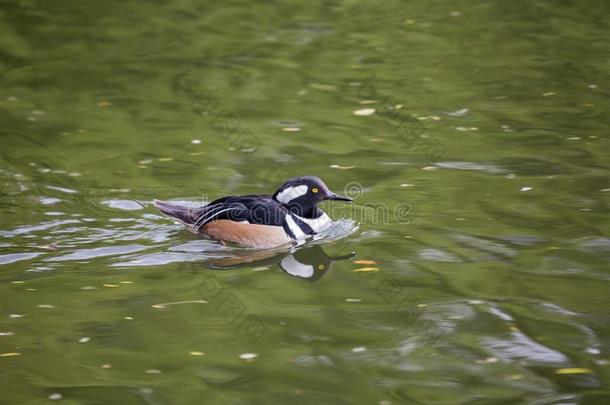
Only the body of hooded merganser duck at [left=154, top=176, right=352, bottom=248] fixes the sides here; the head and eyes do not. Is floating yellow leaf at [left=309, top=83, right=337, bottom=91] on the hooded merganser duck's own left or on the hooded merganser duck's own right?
on the hooded merganser duck's own left

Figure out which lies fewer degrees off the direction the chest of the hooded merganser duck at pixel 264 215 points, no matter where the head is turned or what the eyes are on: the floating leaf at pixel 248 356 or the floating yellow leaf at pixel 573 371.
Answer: the floating yellow leaf

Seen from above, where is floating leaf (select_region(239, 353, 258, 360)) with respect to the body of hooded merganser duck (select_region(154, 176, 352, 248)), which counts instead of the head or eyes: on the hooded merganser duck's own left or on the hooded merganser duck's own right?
on the hooded merganser duck's own right

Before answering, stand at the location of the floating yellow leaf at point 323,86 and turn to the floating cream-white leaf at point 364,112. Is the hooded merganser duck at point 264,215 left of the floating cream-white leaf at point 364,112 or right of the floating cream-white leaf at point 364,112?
right

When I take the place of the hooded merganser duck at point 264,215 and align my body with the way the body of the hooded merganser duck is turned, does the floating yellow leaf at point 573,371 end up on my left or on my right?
on my right

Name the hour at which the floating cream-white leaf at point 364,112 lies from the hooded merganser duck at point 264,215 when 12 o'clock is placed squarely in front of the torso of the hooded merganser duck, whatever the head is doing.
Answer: The floating cream-white leaf is roughly at 10 o'clock from the hooded merganser duck.

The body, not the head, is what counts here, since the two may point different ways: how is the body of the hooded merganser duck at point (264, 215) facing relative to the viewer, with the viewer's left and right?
facing to the right of the viewer
